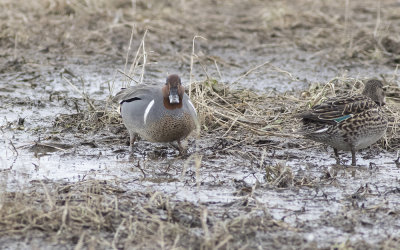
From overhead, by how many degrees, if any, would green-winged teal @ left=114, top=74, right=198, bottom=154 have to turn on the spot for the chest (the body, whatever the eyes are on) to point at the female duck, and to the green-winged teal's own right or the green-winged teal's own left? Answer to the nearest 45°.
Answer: approximately 45° to the green-winged teal's own left

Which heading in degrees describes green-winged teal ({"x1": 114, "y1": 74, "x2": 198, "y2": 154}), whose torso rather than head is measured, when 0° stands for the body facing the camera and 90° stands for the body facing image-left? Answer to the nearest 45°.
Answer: approximately 315°
